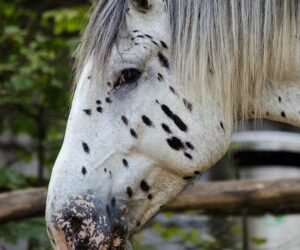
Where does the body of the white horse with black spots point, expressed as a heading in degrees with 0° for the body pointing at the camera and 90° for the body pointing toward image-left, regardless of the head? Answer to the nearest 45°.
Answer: approximately 90°
